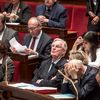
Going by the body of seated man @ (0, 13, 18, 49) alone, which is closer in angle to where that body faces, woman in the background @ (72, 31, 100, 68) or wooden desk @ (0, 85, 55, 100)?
the wooden desk

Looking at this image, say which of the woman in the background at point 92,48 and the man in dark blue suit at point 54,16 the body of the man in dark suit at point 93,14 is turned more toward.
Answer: the woman in the background

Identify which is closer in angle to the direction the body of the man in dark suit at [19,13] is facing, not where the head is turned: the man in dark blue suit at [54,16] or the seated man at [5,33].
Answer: the seated man

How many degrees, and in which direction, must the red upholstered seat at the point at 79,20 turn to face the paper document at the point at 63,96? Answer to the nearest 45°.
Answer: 0° — it already faces it

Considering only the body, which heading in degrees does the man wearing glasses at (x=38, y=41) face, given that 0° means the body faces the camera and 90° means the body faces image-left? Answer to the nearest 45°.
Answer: approximately 45°
